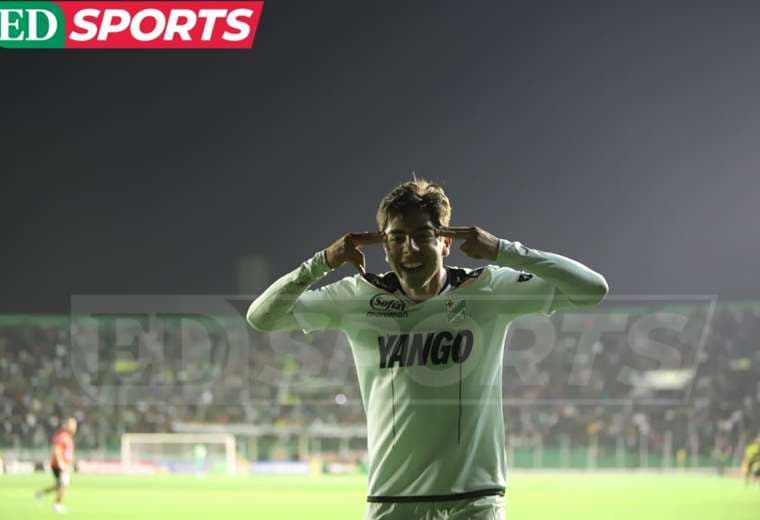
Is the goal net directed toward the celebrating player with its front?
yes

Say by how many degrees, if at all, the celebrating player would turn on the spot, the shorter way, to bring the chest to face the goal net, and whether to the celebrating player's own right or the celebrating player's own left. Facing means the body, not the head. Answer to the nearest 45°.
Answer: approximately 180°

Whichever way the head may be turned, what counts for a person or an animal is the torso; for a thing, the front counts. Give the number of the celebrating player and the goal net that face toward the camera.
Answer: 2

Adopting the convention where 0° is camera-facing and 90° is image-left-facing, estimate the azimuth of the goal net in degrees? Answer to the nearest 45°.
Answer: approximately 0°

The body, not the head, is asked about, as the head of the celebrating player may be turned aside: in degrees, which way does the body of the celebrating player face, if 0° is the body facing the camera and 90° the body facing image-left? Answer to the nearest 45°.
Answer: approximately 0°
